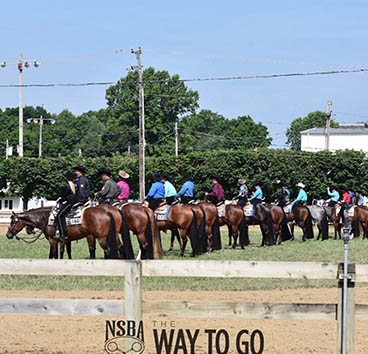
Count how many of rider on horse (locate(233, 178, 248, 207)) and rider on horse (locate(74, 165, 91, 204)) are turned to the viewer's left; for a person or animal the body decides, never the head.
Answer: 2

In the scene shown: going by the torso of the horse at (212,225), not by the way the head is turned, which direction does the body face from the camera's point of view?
to the viewer's left

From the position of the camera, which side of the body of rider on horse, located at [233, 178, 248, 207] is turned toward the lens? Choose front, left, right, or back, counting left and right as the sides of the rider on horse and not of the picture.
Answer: left

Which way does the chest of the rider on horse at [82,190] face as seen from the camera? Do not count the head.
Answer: to the viewer's left
